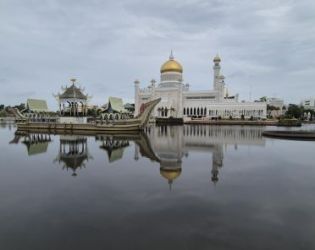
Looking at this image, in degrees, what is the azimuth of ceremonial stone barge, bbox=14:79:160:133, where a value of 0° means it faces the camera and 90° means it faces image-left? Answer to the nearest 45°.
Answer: approximately 270°
